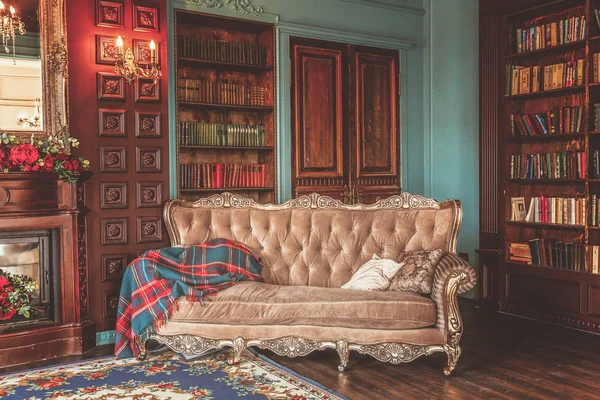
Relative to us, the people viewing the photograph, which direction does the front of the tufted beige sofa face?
facing the viewer

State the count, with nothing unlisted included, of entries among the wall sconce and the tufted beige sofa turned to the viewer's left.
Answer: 0

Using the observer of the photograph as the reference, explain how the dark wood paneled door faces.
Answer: facing the viewer and to the right of the viewer

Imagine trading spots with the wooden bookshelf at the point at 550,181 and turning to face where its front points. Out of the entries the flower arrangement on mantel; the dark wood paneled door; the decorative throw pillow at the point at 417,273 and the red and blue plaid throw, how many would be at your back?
0

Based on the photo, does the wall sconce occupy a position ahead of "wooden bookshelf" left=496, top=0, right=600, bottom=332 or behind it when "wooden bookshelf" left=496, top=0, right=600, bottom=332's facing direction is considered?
ahead

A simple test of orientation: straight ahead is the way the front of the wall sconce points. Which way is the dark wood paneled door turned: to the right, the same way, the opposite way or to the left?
the same way

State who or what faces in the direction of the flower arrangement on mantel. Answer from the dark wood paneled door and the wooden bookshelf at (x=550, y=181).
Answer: the wooden bookshelf

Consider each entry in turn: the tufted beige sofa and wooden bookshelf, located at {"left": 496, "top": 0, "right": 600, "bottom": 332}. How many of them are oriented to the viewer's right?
0

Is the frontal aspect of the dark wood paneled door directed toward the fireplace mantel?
no

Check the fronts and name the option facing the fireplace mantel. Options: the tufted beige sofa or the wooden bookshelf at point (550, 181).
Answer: the wooden bookshelf

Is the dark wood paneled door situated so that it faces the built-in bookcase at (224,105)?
no

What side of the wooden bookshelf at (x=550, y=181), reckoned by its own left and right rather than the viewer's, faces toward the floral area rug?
front

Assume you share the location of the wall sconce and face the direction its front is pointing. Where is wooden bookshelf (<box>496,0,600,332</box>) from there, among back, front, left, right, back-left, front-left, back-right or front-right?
front-left

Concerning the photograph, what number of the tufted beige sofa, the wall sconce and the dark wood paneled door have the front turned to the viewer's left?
0

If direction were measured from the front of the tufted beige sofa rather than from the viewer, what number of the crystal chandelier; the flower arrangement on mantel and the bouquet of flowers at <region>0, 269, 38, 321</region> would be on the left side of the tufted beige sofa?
0
